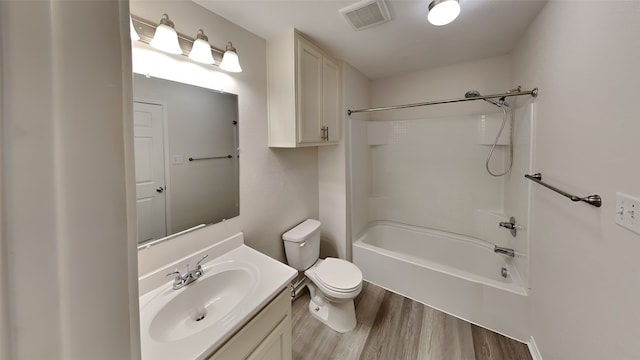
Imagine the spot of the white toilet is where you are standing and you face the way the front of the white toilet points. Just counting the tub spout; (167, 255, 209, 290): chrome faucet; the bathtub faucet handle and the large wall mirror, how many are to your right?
2

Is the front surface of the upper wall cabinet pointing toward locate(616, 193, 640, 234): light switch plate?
yes

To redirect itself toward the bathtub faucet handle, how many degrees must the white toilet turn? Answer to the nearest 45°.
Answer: approximately 45° to its left

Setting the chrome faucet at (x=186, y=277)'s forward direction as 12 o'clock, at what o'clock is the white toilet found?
The white toilet is roughly at 10 o'clock from the chrome faucet.

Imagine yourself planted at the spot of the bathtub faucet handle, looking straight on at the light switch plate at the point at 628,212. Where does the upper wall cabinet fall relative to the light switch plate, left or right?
right

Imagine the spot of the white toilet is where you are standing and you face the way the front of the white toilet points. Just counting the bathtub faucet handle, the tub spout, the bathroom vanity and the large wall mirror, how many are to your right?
2
